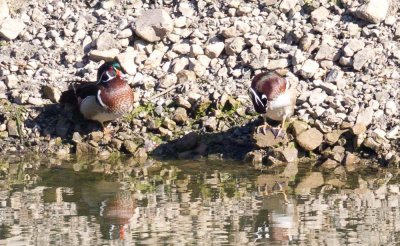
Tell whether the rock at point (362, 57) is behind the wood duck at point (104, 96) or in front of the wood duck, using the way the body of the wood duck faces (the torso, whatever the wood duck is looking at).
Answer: in front

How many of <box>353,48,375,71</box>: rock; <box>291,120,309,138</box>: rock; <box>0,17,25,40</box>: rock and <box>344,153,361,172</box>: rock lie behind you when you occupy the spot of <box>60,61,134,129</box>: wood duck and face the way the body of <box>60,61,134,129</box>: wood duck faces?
1

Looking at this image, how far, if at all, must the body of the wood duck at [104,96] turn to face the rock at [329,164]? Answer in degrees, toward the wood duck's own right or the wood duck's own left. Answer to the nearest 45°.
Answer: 0° — it already faces it

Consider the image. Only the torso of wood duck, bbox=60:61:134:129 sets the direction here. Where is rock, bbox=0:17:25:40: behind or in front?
behind

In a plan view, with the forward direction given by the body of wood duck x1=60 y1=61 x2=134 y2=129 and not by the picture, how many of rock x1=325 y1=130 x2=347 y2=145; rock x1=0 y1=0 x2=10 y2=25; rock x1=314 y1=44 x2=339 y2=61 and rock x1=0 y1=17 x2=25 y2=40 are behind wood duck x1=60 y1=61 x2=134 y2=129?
2

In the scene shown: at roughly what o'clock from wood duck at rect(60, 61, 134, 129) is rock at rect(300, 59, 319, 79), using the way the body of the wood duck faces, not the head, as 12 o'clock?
The rock is roughly at 11 o'clock from the wood duck.

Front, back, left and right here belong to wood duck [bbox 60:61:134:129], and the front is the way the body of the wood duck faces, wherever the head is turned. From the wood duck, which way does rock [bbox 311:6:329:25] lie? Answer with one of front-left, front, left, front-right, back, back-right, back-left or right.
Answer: front-left

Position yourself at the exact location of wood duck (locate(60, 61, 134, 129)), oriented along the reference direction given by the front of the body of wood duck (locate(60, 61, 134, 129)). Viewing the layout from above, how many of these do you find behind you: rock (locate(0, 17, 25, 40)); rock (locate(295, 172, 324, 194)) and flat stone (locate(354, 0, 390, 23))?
1

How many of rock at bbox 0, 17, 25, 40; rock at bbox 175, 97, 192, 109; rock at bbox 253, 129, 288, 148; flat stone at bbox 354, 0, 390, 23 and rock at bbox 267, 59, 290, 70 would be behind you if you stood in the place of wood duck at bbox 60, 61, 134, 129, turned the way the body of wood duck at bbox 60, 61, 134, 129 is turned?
1

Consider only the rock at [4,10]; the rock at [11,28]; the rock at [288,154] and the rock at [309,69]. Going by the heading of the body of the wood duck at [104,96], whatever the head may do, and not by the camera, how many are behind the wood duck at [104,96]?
2

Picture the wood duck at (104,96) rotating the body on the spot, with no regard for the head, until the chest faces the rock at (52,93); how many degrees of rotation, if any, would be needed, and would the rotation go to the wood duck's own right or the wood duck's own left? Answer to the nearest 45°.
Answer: approximately 180°

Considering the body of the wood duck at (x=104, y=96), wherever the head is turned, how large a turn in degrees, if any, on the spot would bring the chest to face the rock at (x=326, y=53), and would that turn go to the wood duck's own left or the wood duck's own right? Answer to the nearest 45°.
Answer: approximately 45° to the wood duck's own left

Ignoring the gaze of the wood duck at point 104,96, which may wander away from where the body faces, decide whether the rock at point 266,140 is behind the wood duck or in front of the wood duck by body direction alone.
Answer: in front
